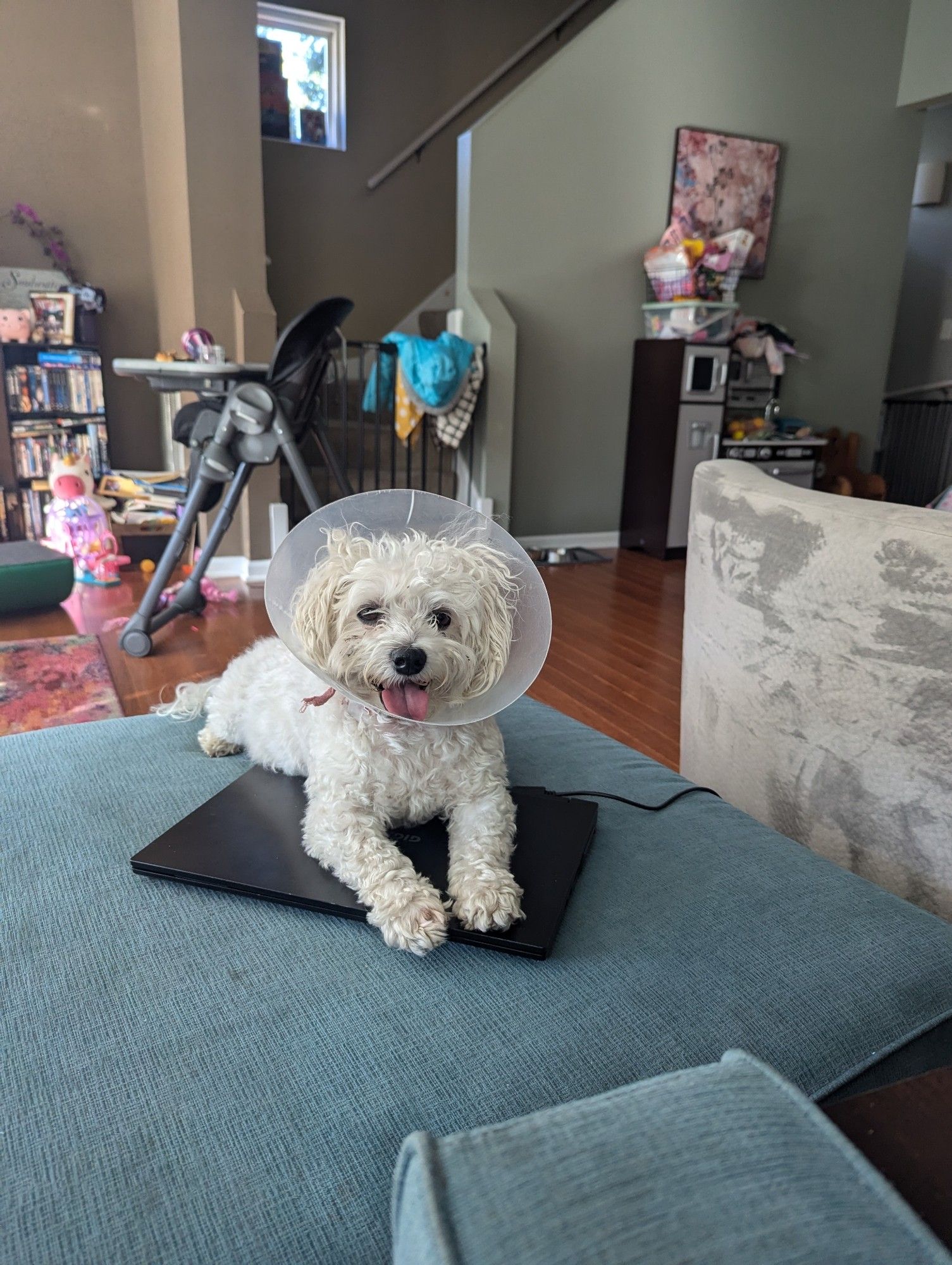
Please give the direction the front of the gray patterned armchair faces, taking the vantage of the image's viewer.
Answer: facing away from the viewer and to the right of the viewer

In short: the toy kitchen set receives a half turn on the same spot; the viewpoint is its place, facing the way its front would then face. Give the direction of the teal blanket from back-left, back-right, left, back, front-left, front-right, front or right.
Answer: left

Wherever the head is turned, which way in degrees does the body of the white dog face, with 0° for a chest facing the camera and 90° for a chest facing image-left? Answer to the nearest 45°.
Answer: approximately 315°

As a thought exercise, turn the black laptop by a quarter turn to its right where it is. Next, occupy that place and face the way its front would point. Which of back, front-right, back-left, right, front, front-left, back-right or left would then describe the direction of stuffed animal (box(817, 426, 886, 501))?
right

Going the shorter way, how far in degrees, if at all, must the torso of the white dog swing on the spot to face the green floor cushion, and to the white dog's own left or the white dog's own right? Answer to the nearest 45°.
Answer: approximately 180°

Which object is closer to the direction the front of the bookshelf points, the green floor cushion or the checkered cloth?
the green floor cushion

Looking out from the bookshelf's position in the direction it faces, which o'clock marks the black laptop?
The black laptop is roughly at 12 o'clock from the bookshelf.
